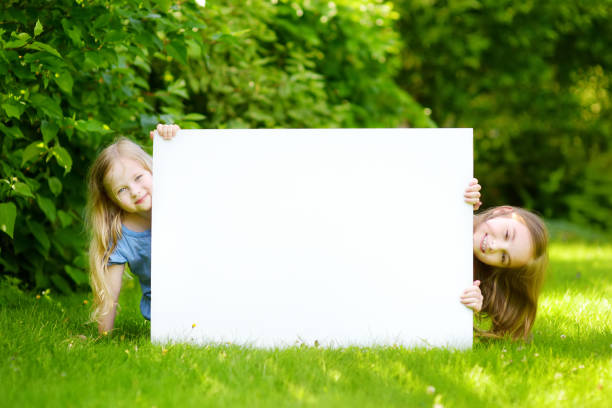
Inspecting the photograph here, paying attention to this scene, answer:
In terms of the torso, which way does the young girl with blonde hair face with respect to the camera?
toward the camera

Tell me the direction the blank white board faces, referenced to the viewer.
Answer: facing the viewer

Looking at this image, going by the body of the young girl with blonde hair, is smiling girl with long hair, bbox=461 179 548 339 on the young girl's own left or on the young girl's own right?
on the young girl's own left
